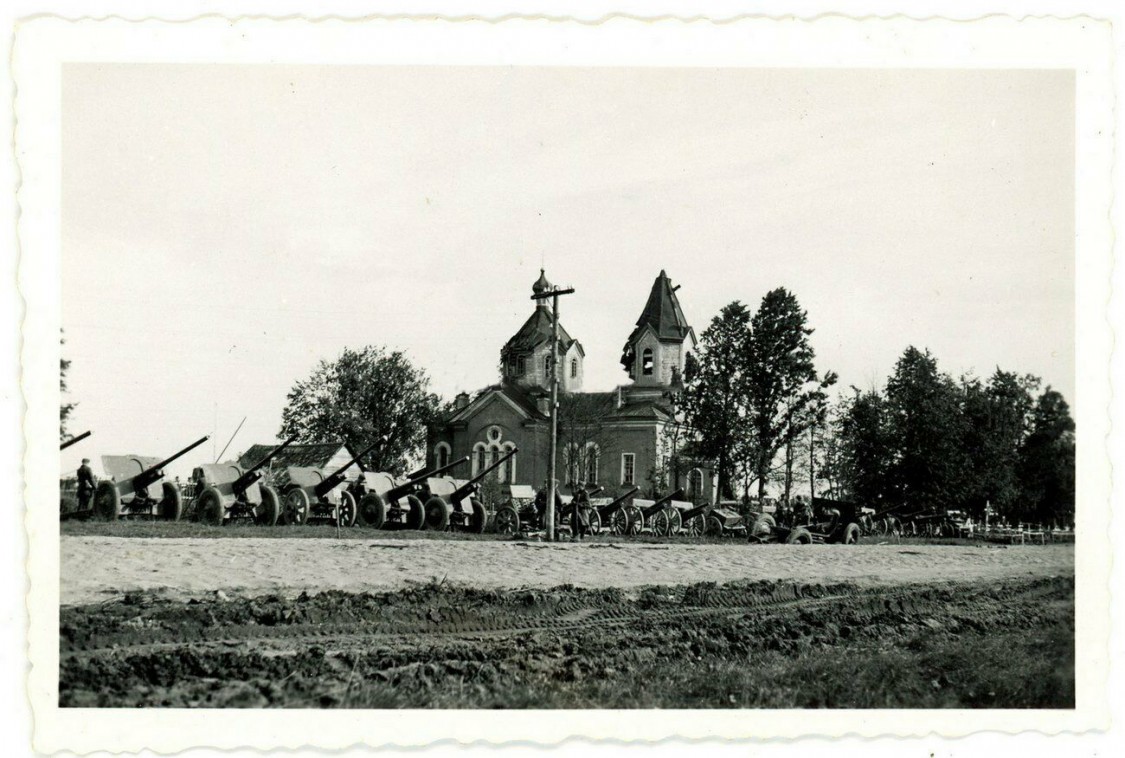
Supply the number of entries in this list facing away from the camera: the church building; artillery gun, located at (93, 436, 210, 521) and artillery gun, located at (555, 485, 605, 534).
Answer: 0

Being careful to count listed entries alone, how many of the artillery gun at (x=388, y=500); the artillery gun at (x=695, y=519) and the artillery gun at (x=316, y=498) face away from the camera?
0

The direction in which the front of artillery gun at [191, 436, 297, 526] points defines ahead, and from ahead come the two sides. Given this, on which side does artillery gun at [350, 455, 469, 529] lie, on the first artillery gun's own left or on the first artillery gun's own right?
on the first artillery gun's own left

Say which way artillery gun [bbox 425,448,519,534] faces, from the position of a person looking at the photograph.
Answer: facing the viewer and to the right of the viewer

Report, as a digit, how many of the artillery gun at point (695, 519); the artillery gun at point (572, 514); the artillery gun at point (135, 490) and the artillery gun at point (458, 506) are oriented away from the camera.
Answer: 0

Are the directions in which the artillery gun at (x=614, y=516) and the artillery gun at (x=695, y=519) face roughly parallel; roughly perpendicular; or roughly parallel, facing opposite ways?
roughly parallel

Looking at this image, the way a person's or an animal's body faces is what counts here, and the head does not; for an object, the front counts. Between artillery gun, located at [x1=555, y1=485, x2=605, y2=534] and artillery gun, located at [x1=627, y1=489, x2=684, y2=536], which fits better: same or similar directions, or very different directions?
same or similar directions

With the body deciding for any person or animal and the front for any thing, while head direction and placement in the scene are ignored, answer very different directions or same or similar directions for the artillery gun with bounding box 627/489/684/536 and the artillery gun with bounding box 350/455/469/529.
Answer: same or similar directions

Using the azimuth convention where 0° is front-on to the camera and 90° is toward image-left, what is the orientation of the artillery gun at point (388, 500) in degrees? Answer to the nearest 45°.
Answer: approximately 315°
